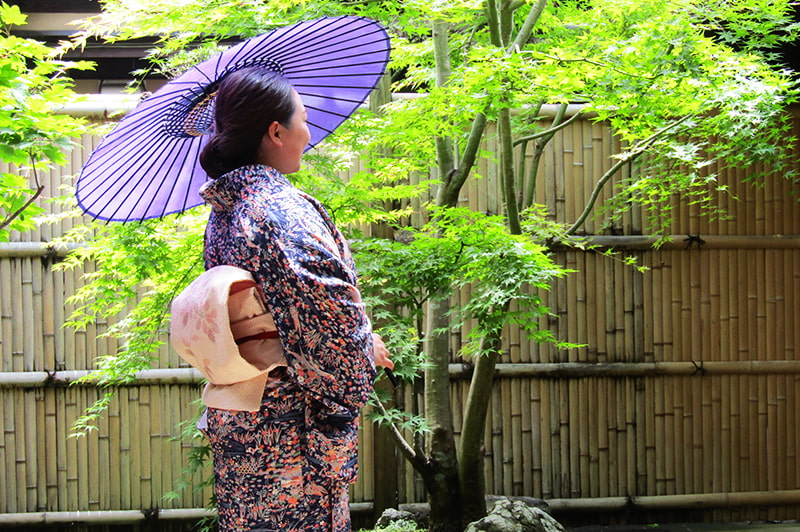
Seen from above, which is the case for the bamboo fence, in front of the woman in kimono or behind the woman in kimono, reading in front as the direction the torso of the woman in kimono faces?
in front

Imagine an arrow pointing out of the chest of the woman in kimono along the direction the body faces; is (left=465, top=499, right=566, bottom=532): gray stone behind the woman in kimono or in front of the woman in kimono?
in front

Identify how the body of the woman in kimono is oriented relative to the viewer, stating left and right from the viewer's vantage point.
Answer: facing away from the viewer and to the right of the viewer
